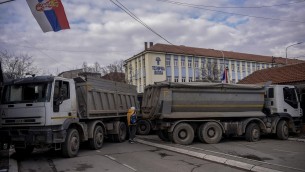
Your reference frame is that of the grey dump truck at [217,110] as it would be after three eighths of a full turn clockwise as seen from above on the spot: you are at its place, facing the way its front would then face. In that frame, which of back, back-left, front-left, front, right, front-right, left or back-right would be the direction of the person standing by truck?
right

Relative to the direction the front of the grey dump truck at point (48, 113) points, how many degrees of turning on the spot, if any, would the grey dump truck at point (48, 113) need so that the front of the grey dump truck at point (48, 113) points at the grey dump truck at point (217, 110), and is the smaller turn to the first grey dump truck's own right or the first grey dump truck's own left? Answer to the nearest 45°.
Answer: approximately 135° to the first grey dump truck's own left

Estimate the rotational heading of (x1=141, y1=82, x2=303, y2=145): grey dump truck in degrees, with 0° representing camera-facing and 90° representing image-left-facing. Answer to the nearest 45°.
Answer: approximately 225°

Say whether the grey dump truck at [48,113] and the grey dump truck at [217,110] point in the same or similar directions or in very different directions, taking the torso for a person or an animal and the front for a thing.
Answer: very different directions

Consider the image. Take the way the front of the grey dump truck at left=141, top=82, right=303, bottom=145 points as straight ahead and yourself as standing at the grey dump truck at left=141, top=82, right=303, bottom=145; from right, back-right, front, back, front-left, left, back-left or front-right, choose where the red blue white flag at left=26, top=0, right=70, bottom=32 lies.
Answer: back

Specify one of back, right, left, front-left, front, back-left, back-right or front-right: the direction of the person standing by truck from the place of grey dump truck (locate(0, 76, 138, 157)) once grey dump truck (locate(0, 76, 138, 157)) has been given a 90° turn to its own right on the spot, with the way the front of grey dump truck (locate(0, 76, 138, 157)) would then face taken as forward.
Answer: right

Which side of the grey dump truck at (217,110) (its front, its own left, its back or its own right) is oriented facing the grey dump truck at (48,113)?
back
